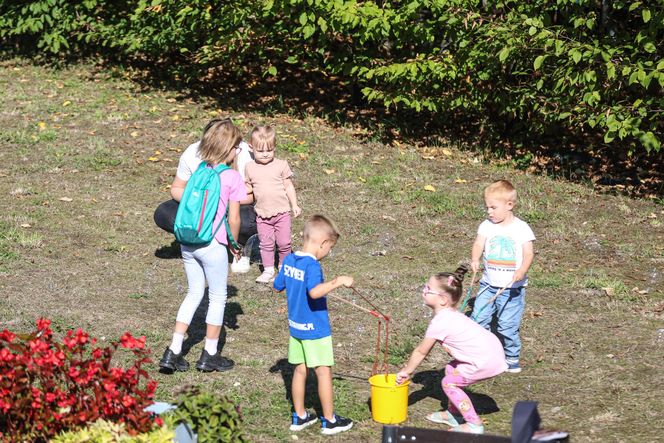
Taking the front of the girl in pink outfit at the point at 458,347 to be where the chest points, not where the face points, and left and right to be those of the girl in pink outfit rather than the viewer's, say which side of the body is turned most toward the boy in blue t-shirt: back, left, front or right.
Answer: front

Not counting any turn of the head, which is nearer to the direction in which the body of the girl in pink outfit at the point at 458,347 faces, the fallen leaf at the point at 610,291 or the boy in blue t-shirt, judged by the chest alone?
the boy in blue t-shirt

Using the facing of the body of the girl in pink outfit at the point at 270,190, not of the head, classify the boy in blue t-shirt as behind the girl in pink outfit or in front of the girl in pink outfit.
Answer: in front

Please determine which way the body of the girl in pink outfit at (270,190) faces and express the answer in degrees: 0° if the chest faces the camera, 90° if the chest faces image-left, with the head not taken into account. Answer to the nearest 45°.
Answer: approximately 0°

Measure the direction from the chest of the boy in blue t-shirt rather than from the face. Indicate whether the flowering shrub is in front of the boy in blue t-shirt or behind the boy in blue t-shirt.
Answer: behind

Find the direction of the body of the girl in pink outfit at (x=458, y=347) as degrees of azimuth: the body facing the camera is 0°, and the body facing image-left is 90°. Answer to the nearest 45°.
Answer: approximately 90°

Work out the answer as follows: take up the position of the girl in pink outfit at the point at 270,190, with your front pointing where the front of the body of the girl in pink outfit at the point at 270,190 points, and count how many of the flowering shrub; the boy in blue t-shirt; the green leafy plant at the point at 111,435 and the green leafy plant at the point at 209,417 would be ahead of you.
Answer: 4

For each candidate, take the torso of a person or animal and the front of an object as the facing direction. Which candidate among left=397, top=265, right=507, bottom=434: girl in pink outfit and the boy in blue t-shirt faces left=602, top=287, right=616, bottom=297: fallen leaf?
the boy in blue t-shirt

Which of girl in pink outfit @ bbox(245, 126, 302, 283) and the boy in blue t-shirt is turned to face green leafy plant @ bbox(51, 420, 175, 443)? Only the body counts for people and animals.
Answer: the girl in pink outfit

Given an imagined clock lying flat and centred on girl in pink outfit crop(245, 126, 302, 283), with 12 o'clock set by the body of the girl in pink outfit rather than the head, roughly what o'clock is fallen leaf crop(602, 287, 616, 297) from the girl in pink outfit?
The fallen leaf is roughly at 9 o'clock from the girl in pink outfit.

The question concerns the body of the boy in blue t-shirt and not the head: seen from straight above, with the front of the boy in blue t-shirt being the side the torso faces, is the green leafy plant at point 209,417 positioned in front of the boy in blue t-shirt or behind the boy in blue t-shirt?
behind

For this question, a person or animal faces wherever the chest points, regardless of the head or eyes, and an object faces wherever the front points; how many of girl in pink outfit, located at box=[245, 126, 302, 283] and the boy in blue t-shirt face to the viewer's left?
0

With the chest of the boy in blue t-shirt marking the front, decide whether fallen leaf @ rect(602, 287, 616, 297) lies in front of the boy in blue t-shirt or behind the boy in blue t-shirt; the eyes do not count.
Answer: in front

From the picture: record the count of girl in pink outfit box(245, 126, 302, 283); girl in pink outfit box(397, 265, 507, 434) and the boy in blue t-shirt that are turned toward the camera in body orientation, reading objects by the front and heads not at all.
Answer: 1
